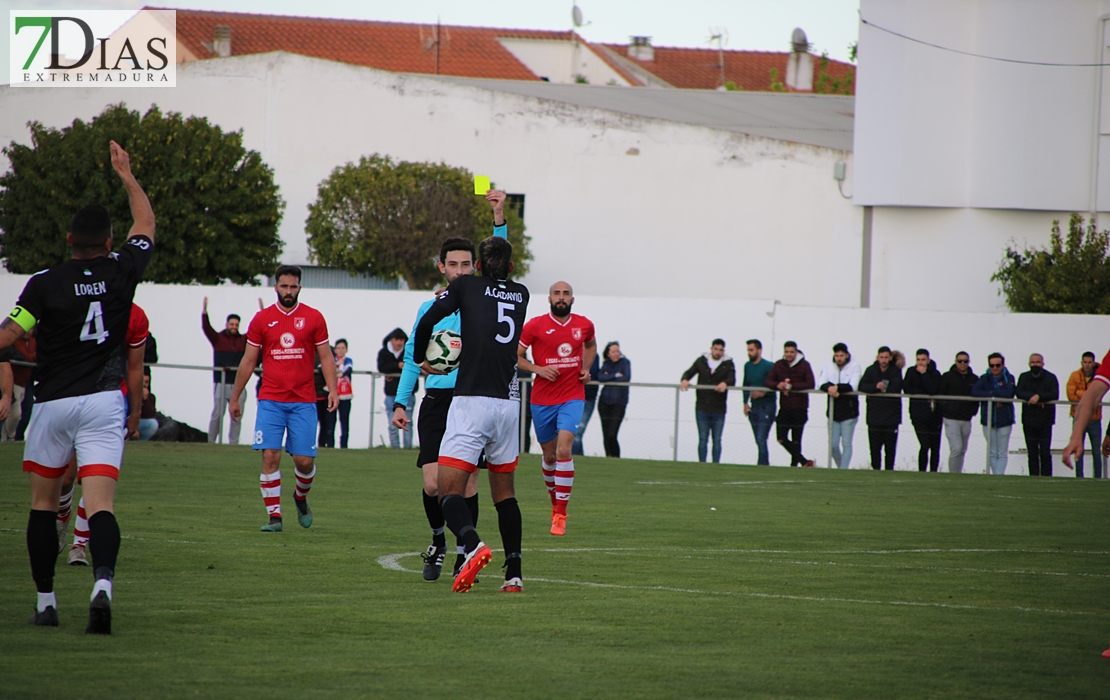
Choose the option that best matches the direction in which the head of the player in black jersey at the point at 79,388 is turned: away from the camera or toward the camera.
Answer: away from the camera

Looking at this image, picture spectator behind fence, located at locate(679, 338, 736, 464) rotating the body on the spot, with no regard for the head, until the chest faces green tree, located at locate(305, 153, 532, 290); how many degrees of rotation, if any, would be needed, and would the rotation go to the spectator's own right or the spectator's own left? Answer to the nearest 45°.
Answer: approximately 135° to the spectator's own right

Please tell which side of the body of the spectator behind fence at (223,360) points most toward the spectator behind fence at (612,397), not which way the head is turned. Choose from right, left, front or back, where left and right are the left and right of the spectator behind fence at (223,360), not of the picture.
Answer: left

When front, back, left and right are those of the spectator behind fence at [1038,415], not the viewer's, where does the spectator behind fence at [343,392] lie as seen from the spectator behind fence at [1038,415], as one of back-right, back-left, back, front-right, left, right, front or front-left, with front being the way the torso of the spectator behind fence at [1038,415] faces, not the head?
right

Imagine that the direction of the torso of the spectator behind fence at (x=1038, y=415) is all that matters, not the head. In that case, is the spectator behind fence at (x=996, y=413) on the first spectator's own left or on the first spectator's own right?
on the first spectator's own right

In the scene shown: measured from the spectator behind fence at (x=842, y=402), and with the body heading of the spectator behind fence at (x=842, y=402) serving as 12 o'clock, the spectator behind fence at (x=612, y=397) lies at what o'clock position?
the spectator behind fence at (x=612, y=397) is roughly at 3 o'clock from the spectator behind fence at (x=842, y=402).

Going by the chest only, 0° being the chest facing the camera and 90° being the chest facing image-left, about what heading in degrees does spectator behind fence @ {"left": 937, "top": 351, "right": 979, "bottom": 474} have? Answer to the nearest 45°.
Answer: approximately 0°

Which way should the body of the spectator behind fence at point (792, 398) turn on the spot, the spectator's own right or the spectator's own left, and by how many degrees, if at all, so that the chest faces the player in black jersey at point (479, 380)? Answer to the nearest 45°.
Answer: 0° — they already face them

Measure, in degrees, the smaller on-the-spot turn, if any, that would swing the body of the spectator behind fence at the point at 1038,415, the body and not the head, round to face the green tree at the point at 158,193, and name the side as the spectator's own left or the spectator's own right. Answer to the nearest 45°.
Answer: approximately 90° to the spectator's own right

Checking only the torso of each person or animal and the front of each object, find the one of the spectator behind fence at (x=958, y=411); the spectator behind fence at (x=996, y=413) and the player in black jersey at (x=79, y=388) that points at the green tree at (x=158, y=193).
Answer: the player in black jersey
